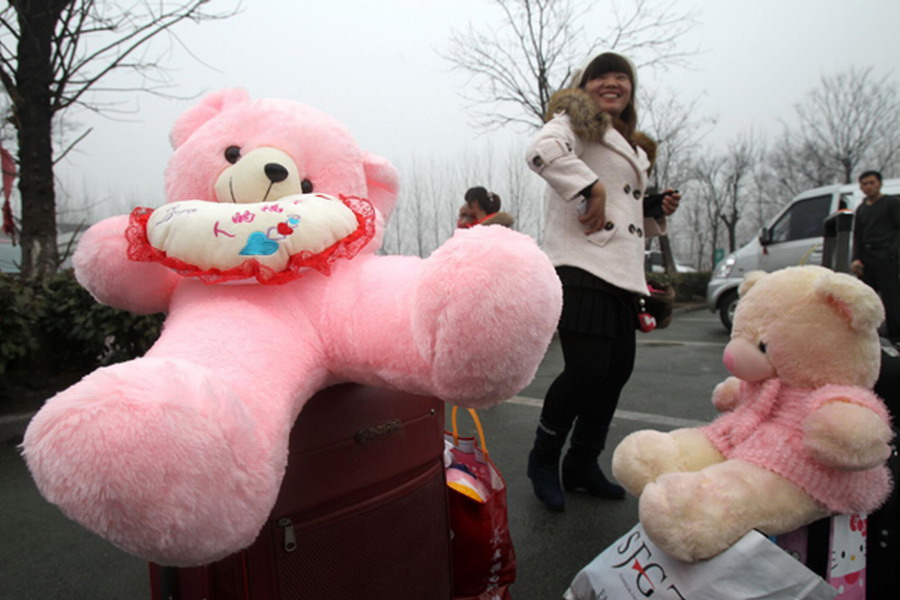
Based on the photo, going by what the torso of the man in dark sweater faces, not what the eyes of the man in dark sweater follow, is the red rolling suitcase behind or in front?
in front

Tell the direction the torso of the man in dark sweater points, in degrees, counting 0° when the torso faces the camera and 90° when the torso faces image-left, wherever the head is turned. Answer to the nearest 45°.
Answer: approximately 45°

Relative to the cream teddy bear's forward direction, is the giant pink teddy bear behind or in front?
in front

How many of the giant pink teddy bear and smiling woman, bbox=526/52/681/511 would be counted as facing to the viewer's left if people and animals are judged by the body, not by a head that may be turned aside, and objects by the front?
0

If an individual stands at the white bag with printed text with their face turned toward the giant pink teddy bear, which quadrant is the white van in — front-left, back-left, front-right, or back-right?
back-right

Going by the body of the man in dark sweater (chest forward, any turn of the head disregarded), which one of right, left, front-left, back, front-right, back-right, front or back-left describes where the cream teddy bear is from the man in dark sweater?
front-left

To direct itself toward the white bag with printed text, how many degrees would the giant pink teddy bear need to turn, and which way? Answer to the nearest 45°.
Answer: approximately 90° to its left

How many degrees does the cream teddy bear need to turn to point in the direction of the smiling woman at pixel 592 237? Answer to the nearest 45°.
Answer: approximately 90° to its right

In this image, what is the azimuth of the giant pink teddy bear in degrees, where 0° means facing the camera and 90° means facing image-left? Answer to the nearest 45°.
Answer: approximately 0°

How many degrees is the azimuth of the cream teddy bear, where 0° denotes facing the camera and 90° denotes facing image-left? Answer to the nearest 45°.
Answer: approximately 45°
